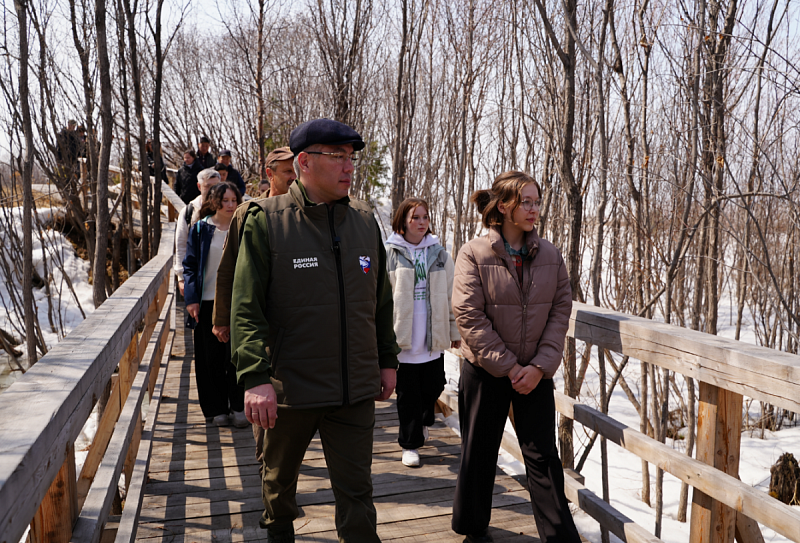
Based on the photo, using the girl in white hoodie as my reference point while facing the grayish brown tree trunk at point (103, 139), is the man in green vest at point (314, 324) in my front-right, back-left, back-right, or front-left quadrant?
back-left

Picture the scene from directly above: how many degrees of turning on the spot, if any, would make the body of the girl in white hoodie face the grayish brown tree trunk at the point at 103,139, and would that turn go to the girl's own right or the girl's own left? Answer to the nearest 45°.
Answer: approximately 135° to the girl's own right

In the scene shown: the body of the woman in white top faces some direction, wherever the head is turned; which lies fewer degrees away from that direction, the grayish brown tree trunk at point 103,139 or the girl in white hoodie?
the girl in white hoodie

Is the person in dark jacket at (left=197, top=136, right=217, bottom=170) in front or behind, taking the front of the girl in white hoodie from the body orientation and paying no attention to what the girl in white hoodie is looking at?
behind

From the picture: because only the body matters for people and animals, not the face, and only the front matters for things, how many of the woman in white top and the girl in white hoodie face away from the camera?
0

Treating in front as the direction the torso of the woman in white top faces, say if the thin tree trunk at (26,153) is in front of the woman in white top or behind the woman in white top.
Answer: behind

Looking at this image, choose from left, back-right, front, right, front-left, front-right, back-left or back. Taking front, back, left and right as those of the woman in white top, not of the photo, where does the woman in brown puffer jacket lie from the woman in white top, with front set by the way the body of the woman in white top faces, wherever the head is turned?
front

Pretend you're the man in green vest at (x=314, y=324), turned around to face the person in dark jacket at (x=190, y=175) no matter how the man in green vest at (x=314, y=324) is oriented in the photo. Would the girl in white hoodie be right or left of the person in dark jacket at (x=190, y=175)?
right

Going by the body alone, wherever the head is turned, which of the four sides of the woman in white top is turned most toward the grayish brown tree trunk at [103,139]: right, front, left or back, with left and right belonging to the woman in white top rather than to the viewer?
back

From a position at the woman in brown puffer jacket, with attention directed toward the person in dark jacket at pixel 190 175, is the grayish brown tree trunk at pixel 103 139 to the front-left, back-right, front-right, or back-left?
front-left

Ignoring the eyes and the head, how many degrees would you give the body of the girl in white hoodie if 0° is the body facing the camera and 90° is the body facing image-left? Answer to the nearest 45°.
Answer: approximately 0°

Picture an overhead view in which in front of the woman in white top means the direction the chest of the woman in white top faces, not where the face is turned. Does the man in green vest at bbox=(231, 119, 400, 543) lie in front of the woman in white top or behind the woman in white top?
in front
